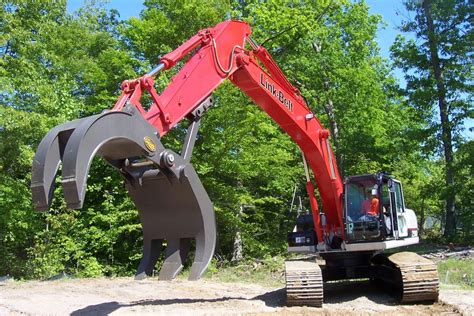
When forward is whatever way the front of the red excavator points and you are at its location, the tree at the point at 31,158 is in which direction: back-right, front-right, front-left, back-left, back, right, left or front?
right

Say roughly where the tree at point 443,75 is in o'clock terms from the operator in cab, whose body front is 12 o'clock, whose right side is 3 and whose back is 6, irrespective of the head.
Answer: The tree is roughly at 5 o'clock from the operator in cab.

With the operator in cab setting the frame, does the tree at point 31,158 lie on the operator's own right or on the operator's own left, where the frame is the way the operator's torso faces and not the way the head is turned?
on the operator's own right

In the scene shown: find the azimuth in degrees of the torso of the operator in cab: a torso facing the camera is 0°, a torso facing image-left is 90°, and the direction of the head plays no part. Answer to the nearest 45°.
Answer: approximately 45°

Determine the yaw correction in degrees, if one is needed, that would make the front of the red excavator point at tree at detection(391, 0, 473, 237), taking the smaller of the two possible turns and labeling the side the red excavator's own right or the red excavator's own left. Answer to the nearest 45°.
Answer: approximately 180°
